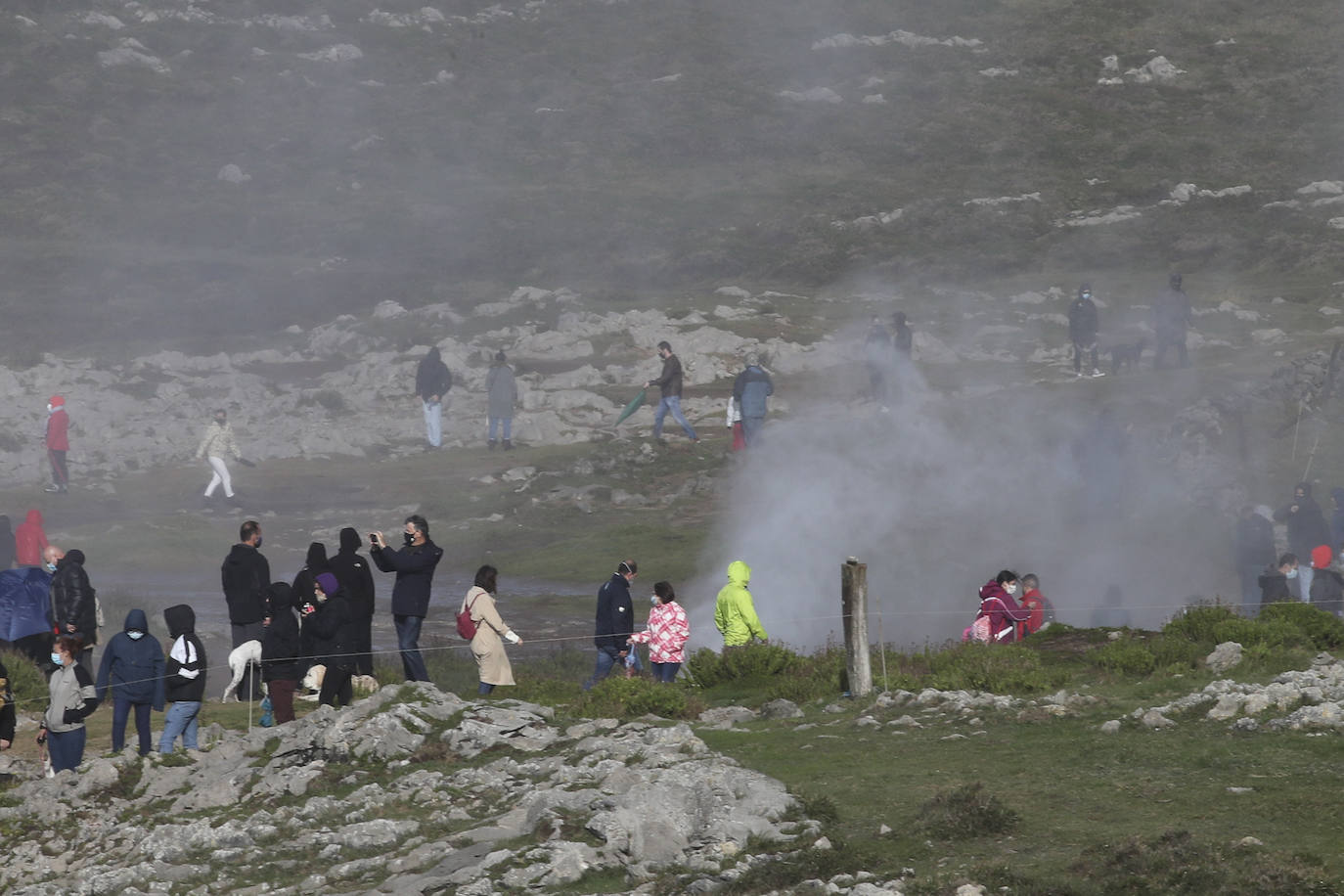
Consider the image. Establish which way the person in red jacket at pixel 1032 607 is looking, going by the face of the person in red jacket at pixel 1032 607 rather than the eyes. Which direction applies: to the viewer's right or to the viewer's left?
to the viewer's left

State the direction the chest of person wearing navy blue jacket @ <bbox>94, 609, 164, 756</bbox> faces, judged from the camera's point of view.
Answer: toward the camera

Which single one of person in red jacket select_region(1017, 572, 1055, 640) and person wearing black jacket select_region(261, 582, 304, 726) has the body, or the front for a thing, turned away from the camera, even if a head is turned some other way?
the person wearing black jacket

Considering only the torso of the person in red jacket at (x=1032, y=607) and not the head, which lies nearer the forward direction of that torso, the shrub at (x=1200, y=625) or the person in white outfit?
the person in white outfit

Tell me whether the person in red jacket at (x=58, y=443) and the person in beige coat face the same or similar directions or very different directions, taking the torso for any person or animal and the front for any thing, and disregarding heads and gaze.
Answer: very different directions

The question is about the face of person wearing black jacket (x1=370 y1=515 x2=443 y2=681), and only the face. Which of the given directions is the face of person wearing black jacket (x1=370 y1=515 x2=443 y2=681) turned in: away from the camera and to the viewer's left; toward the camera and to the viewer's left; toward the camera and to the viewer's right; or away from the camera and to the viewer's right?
toward the camera and to the viewer's left

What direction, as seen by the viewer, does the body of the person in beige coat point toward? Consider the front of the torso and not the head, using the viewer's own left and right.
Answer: facing to the right of the viewer

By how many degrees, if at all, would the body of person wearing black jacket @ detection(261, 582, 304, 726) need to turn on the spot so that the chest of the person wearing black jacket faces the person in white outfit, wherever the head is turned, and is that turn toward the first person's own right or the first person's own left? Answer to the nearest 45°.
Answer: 0° — they already face them

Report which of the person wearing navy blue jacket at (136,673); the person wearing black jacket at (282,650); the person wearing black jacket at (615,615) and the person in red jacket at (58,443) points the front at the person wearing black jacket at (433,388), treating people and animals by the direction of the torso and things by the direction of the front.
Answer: the person wearing black jacket at (282,650)

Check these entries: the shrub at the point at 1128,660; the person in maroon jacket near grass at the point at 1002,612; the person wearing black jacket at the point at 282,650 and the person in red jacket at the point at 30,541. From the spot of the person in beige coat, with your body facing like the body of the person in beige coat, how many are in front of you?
2

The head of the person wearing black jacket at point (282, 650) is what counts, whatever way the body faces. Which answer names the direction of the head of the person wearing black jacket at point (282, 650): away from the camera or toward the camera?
away from the camera

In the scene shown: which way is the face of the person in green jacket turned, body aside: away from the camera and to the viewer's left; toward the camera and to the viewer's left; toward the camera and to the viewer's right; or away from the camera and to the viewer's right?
away from the camera and to the viewer's right
